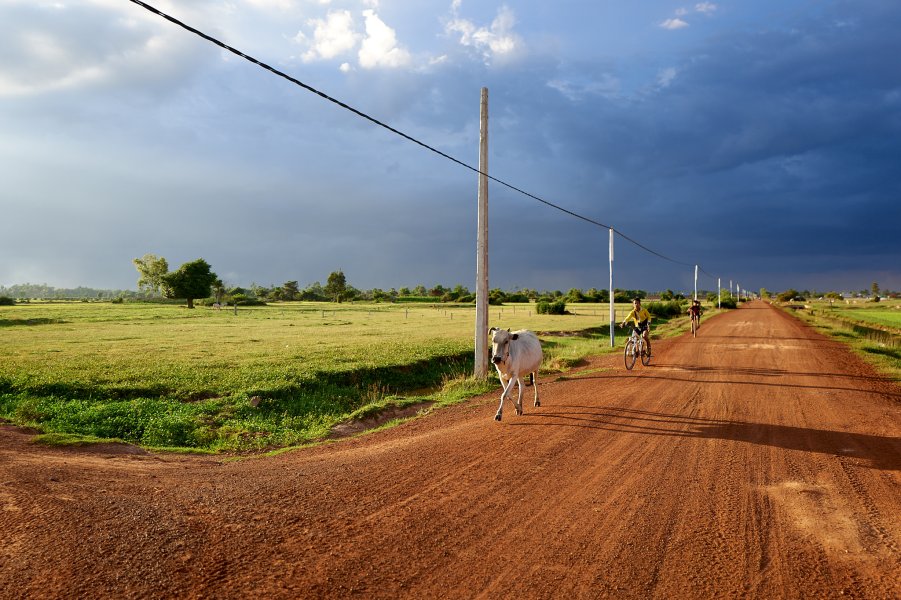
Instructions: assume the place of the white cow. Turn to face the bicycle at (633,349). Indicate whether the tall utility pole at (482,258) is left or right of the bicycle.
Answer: left

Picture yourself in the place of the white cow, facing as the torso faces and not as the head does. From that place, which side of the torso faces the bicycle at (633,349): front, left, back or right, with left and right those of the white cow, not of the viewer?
back

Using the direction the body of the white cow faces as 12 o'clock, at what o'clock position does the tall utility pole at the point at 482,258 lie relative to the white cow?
The tall utility pole is roughly at 4 o'clock from the white cow.

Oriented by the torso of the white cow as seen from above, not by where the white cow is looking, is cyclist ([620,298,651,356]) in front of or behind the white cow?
behind

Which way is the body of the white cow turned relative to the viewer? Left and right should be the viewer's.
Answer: facing the viewer and to the left of the viewer
